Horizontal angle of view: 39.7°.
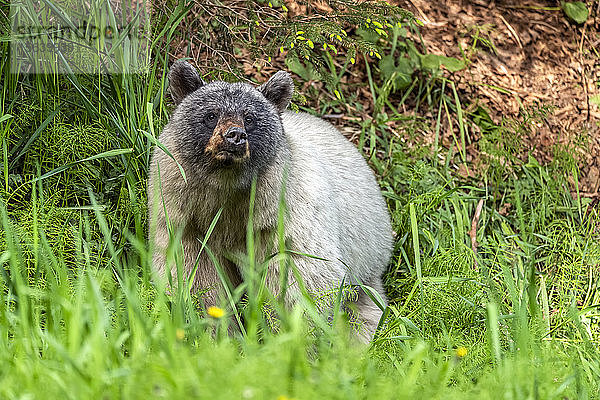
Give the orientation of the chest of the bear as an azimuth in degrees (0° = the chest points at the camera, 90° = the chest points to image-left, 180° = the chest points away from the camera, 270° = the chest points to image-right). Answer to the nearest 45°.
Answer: approximately 45°
